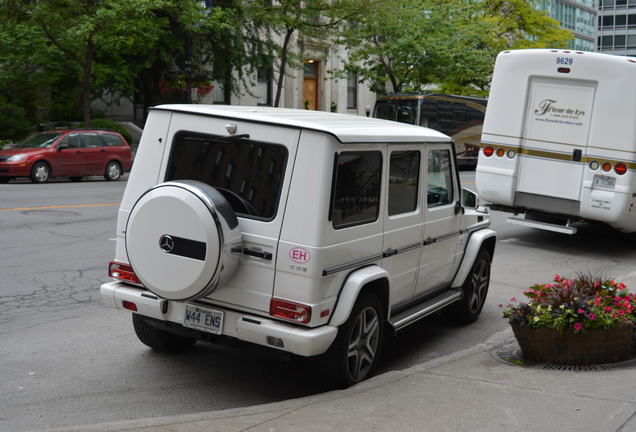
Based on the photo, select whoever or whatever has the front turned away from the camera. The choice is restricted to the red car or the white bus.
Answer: the white bus

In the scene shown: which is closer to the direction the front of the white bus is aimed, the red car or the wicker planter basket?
the red car

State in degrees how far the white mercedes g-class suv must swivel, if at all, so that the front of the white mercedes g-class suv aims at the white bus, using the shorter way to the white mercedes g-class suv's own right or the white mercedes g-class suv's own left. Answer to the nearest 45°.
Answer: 0° — it already faces it

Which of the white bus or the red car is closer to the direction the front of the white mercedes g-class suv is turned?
the white bus

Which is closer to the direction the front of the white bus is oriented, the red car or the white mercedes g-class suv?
the red car

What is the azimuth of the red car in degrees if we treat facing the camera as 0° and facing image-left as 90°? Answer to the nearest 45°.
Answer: approximately 45°

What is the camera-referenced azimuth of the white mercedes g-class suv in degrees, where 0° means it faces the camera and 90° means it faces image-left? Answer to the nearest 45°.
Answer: approximately 225°

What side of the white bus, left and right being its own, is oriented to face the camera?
back

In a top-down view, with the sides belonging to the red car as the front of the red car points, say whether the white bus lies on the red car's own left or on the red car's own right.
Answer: on the red car's own left

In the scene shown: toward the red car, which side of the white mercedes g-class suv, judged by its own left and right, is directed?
left

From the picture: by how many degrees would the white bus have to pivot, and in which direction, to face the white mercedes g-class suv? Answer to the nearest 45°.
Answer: approximately 180°

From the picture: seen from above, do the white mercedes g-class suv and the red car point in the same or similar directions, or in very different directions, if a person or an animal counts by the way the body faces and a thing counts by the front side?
very different directions
